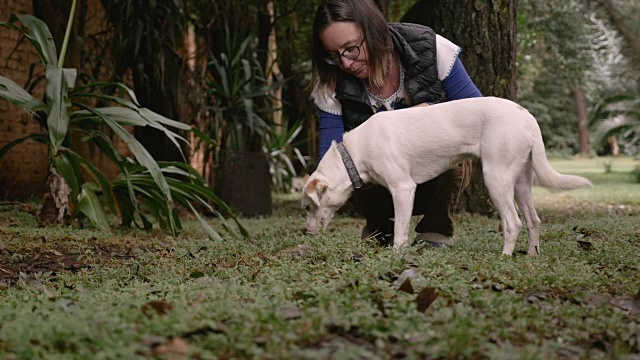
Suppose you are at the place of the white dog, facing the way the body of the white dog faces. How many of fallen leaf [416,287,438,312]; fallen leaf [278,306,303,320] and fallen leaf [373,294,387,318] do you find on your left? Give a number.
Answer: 3

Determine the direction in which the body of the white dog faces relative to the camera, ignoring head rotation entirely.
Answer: to the viewer's left

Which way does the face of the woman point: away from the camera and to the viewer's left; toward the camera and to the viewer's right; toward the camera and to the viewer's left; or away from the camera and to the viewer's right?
toward the camera and to the viewer's left

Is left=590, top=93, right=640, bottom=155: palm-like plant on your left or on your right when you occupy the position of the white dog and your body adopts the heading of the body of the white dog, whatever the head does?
on your right

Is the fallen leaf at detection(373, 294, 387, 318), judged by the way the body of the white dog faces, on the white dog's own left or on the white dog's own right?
on the white dog's own left

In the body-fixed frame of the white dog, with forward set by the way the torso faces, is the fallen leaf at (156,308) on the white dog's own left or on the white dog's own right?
on the white dog's own left

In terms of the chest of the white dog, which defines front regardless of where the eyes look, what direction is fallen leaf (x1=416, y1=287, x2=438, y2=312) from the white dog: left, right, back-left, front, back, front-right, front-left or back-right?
left

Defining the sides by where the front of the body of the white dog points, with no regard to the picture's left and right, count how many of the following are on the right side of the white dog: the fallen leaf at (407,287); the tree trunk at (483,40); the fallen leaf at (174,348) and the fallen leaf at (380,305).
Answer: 1

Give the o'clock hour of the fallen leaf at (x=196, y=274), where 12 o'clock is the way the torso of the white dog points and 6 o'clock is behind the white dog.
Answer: The fallen leaf is roughly at 11 o'clock from the white dog.

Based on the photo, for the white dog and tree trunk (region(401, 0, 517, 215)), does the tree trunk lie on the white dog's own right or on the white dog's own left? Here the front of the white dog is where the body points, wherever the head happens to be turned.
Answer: on the white dog's own right
